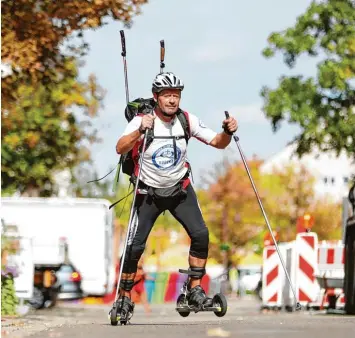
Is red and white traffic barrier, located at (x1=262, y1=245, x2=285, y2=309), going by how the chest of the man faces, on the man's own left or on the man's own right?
on the man's own left

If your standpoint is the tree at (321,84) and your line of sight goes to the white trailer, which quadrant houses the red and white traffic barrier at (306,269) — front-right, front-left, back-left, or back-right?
front-left

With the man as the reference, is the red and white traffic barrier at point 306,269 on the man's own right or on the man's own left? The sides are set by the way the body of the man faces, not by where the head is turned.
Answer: on the man's own left

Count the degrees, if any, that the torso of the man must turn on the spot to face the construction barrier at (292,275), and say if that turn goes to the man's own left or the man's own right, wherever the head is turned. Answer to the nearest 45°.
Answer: approximately 135° to the man's own left

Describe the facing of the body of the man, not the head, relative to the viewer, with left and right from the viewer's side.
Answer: facing the viewer and to the right of the viewer

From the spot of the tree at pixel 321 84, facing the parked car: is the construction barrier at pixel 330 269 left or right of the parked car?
left

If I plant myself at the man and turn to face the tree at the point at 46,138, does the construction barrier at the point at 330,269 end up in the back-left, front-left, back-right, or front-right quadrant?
front-right

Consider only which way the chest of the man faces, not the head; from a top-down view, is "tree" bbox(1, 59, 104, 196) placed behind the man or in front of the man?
behind
